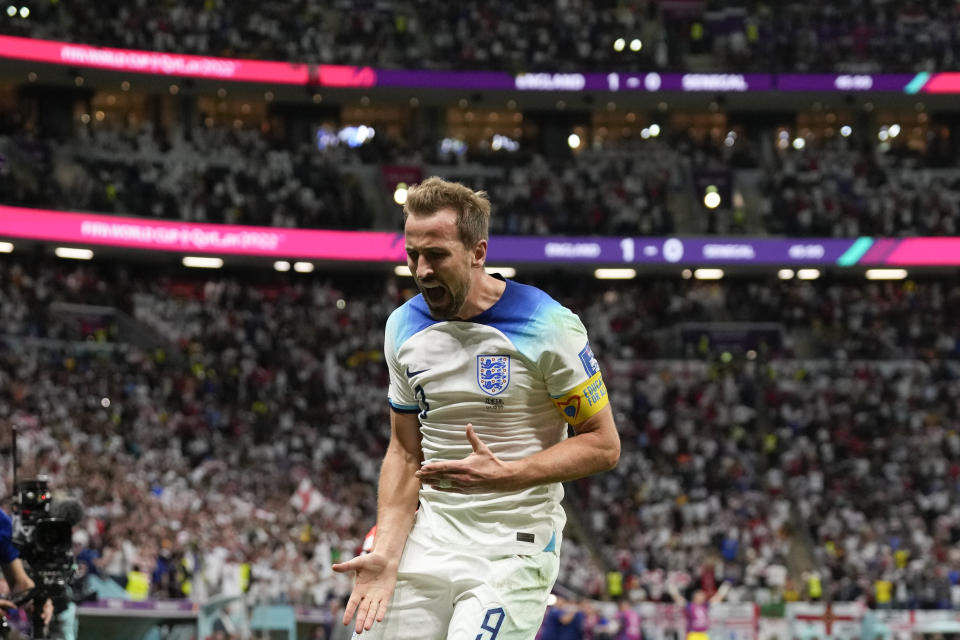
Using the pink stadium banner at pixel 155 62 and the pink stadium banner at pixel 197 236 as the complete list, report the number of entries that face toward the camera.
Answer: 2

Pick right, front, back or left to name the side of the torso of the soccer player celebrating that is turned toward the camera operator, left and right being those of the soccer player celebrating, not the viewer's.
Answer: right

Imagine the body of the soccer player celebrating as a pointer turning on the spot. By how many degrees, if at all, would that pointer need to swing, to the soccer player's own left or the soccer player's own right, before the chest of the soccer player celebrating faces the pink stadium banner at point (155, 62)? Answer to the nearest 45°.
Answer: approximately 135° to the soccer player's own right

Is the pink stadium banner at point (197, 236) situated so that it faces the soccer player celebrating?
yes

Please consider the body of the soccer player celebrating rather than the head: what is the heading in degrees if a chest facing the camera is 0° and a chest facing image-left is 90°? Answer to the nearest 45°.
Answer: approximately 45°

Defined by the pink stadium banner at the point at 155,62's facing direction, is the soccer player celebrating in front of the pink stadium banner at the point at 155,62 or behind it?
in front

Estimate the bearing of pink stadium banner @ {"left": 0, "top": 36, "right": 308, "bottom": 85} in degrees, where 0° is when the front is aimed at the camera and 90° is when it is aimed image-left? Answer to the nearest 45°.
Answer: approximately 0°

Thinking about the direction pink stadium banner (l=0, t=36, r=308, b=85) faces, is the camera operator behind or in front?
in front

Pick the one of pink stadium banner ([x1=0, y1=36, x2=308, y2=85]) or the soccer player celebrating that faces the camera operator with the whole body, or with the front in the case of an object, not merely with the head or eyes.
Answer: the pink stadium banner

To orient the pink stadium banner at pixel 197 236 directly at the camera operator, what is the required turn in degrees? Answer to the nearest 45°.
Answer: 0° — it already faces them
